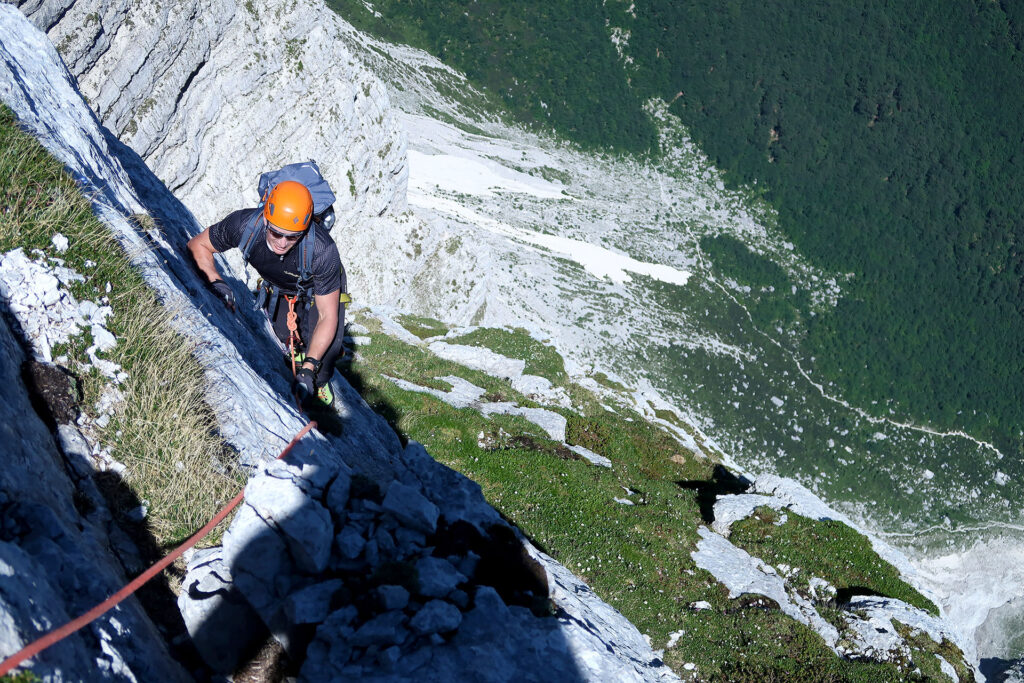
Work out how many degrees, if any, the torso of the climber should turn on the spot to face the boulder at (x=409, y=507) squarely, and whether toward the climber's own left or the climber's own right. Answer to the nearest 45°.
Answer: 0° — they already face it

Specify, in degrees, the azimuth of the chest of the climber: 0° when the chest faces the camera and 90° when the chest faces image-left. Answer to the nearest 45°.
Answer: approximately 0°
